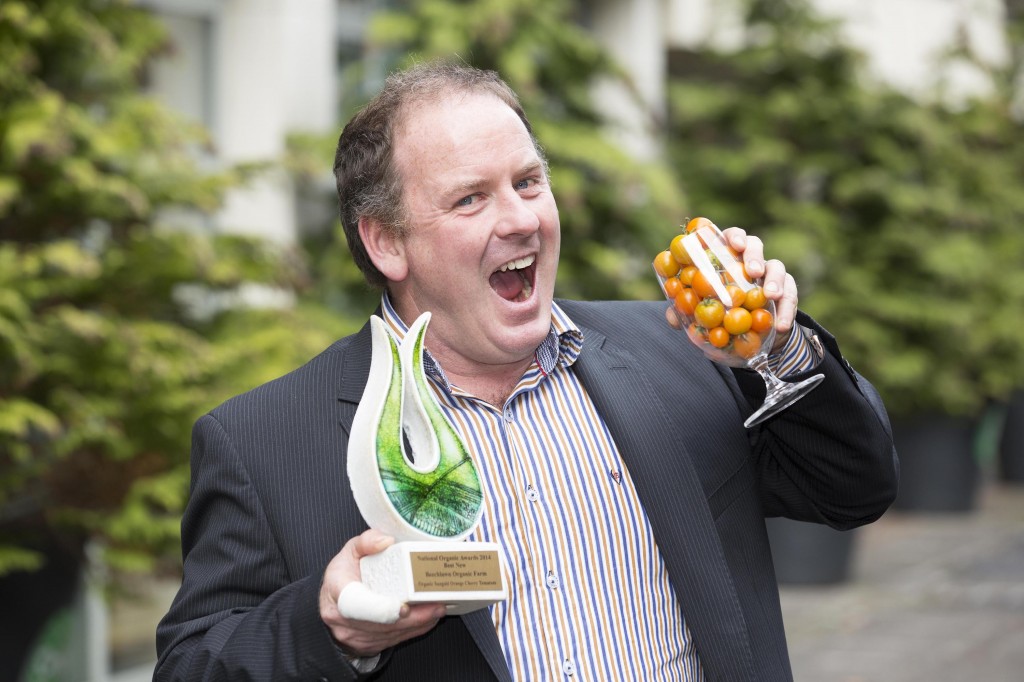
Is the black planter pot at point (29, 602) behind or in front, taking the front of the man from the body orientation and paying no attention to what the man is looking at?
behind

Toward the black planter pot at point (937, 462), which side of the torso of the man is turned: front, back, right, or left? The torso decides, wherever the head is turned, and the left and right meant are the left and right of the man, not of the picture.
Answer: back

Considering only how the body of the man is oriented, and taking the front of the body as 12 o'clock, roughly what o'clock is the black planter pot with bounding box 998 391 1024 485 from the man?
The black planter pot is roughly at 7 o'clock from the man.

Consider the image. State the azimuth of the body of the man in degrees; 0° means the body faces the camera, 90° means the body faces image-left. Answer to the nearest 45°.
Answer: approximately 0°
